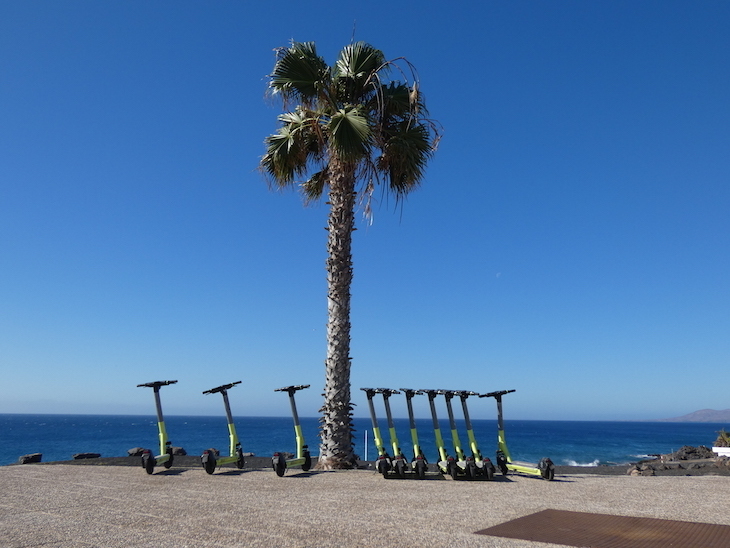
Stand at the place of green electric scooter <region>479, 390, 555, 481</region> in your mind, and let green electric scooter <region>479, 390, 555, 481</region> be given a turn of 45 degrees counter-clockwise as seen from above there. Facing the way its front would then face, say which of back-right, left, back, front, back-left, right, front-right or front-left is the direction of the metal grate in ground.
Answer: left

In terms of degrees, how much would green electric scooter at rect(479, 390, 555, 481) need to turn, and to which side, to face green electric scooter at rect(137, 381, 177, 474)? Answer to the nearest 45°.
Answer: approximately 45° to its left

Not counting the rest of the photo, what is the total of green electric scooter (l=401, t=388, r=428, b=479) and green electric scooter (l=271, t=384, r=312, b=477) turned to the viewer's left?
0

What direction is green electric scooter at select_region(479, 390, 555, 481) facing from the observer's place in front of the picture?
facing away from the viewer and to the left of the viewer

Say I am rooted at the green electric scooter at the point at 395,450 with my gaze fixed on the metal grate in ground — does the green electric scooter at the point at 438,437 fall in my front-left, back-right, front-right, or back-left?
front-left
